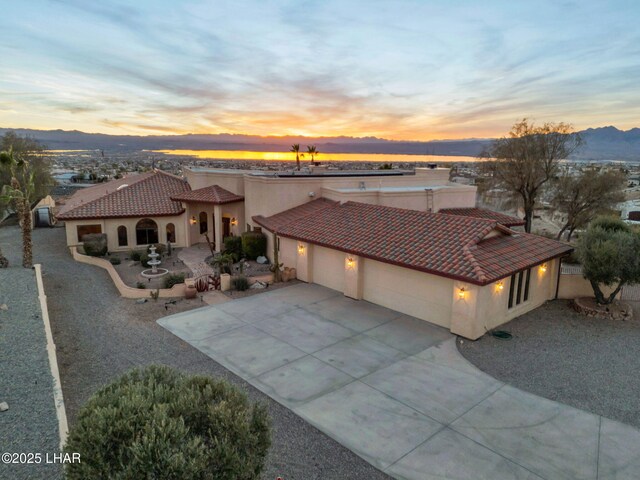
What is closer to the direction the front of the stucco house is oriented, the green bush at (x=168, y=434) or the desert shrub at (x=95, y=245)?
the green bush

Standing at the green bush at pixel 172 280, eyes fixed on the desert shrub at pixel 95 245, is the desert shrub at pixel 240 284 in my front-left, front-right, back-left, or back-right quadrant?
back-right

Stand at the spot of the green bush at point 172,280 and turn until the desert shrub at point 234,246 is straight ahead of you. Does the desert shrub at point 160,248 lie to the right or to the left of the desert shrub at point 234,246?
left

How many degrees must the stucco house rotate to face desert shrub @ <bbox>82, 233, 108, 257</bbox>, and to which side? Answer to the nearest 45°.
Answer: approximately 90° to its right

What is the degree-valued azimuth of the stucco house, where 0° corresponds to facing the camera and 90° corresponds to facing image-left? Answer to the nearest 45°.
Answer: approximately 0°

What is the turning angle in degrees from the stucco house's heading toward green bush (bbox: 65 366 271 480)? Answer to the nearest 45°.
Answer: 0° — it already faces it

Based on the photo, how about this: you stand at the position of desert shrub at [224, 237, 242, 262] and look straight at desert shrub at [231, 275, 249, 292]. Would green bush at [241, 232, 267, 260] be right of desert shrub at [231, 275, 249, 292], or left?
left

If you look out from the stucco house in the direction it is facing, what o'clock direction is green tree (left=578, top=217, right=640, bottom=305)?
The green tree is roughly at 10 o'clock from the stucco house.
